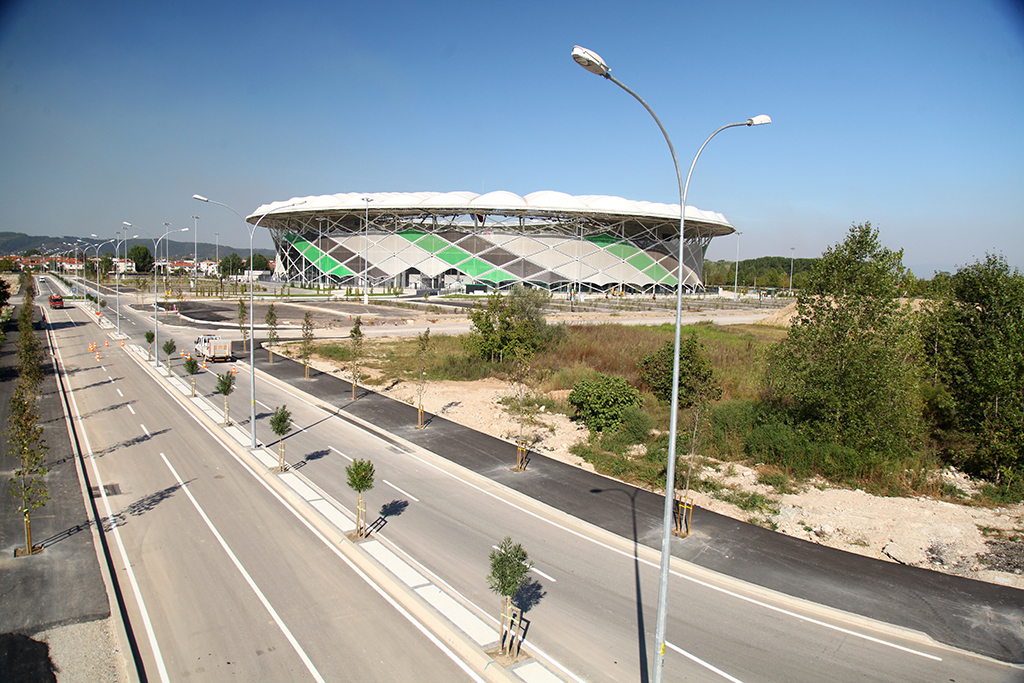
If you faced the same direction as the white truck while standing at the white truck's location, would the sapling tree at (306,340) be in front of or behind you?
behind

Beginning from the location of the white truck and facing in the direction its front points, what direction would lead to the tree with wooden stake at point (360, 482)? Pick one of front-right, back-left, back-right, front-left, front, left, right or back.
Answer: back-left

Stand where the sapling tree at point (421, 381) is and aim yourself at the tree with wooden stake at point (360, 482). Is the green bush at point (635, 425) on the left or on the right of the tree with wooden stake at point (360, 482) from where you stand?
left

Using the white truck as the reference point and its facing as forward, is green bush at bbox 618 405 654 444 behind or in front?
behind

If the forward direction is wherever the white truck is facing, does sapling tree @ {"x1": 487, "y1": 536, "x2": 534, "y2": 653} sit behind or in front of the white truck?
behind

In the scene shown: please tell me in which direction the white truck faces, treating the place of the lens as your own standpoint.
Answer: facing away from the viewer and to the left of the viewer
